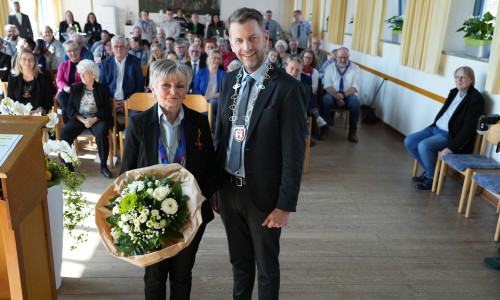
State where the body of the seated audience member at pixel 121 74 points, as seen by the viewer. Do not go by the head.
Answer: toward the camera

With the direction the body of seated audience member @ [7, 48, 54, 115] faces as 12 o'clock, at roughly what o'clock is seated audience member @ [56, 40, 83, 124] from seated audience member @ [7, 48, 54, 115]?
seated audience member @ [56, 40, 83, 124] is roughly at 8 o'clock from seated audience member @ [7, 48, 54, 115].

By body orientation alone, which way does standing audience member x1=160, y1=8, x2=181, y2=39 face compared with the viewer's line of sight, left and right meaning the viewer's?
facing the viewer

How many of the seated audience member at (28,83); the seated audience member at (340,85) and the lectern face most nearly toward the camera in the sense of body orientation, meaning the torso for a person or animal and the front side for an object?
2

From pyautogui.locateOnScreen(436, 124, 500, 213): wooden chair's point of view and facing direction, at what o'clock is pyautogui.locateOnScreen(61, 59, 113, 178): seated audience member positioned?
The seated audience member is roughly at 1 o'clock from the wooden chair.

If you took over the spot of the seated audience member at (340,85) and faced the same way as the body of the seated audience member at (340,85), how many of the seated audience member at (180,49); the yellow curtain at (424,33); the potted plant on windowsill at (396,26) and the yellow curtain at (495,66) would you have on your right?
1

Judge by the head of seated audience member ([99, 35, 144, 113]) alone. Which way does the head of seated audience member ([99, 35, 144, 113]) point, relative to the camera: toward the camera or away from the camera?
toward the camera

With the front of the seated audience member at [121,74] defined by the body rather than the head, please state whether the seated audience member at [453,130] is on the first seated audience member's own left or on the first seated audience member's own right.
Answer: on the first seated audience member's own left

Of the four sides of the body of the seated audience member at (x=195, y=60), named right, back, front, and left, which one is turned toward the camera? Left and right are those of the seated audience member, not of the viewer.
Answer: front

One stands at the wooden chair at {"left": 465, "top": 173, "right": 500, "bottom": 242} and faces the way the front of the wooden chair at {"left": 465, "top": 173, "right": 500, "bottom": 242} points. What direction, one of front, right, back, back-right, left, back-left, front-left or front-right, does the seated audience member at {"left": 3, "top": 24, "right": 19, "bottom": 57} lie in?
front-right

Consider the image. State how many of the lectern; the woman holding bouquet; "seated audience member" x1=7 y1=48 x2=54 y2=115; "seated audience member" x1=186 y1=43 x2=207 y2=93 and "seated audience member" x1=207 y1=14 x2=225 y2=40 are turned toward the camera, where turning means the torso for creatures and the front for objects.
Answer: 4

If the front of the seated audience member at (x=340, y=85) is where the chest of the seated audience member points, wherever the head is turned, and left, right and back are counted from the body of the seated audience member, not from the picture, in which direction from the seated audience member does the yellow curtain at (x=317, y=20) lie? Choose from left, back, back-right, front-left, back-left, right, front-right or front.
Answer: back

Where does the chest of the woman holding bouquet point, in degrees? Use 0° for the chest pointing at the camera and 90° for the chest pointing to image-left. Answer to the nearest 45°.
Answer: approximately 0°

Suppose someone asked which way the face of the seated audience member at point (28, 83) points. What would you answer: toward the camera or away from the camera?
toward the camera

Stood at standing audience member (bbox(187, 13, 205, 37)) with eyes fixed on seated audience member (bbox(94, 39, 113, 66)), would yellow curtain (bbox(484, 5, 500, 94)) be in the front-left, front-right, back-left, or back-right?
front-left

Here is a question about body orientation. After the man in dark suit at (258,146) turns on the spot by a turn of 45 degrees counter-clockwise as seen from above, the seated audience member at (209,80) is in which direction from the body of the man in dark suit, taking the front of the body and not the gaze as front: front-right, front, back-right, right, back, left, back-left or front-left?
back

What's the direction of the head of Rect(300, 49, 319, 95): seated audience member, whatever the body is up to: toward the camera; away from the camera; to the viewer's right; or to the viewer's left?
toward the camera

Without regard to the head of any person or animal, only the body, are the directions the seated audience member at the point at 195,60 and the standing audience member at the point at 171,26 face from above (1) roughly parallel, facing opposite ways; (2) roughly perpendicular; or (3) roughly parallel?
roughly parallel
